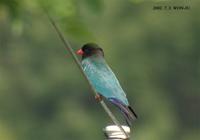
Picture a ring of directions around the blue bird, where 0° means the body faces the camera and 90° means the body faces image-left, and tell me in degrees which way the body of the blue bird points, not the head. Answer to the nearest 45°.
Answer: approximately 90°
